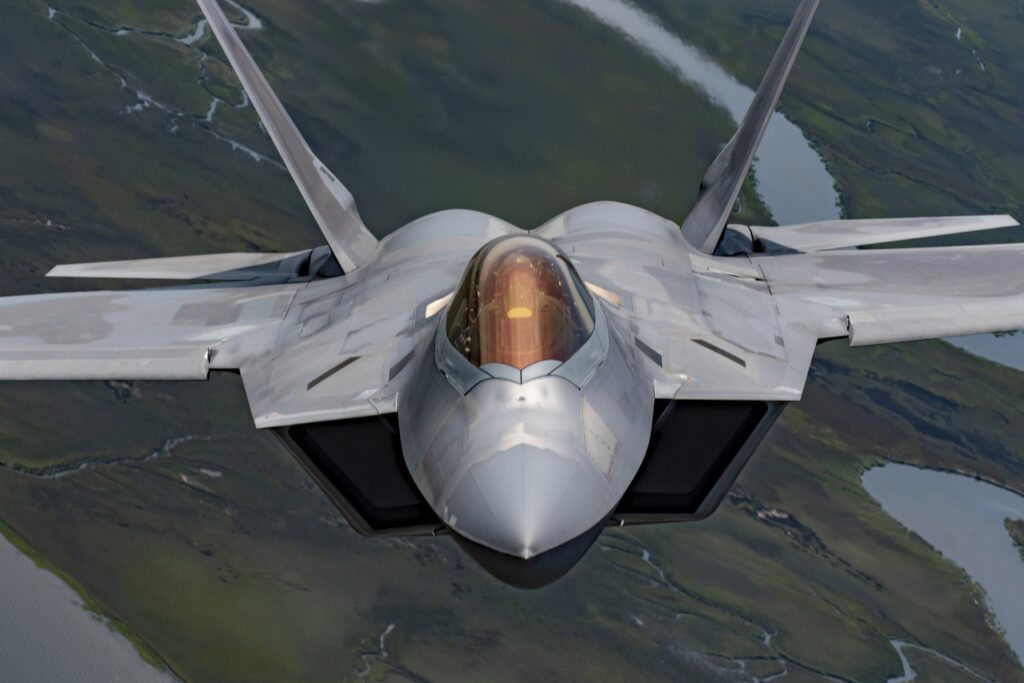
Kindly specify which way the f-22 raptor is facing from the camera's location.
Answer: facing the viewer
